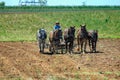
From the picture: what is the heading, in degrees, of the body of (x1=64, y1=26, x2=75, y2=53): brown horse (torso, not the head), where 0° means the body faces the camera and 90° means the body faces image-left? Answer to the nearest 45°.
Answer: approximately 315°

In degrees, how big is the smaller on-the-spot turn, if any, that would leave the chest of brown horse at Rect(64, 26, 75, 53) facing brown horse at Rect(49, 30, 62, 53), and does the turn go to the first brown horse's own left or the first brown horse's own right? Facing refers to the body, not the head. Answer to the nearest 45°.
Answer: approximately 135° to the first brown horse's own right
